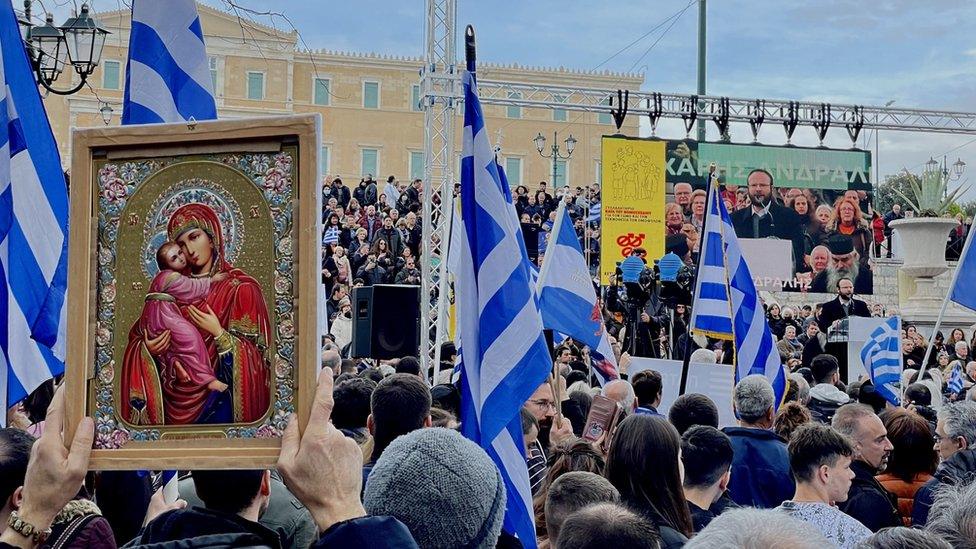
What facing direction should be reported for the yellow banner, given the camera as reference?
facing the viewer

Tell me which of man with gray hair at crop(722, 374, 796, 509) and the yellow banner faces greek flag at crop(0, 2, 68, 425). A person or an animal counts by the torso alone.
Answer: the yellow banner

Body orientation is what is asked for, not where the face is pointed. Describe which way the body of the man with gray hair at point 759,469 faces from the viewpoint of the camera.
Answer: away from the camera

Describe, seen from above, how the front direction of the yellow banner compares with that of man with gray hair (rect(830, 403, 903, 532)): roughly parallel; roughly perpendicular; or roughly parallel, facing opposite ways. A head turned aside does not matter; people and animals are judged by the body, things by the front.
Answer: roughly perpendicular

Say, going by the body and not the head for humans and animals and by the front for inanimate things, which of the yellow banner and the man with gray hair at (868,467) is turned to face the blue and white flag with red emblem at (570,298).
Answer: the yellow banner

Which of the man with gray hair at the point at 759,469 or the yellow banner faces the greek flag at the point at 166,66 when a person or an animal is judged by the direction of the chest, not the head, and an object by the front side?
the yellow banner

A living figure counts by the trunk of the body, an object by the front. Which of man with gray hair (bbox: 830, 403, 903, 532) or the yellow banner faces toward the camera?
the yellow banner

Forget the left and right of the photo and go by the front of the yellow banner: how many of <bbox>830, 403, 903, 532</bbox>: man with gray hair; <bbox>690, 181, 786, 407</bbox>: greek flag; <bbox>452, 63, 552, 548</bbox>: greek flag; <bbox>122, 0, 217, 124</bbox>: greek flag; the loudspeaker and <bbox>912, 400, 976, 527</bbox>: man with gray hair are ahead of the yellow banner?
6

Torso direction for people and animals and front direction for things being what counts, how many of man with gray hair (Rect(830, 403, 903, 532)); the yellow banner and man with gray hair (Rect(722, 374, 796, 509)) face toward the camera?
1

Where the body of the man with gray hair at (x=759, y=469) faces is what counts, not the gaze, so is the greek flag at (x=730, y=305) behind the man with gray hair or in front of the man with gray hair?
in front
